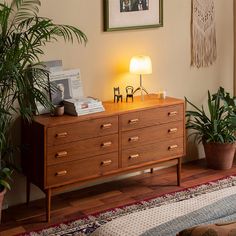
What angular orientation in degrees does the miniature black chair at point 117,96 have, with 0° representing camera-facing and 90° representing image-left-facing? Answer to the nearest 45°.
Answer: approximately 315°

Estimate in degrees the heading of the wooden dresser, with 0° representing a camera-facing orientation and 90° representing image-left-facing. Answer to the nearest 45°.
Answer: approximately 315°

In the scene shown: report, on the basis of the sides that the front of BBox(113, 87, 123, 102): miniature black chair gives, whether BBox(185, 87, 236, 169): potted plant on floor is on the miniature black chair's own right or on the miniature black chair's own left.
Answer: on the miniature black chair's own left

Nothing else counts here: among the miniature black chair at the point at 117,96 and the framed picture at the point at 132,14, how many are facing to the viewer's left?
0

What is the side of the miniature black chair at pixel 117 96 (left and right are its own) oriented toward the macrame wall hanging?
left

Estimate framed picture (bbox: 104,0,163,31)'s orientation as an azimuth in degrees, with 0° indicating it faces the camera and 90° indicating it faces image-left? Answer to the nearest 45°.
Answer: approximately 315°
